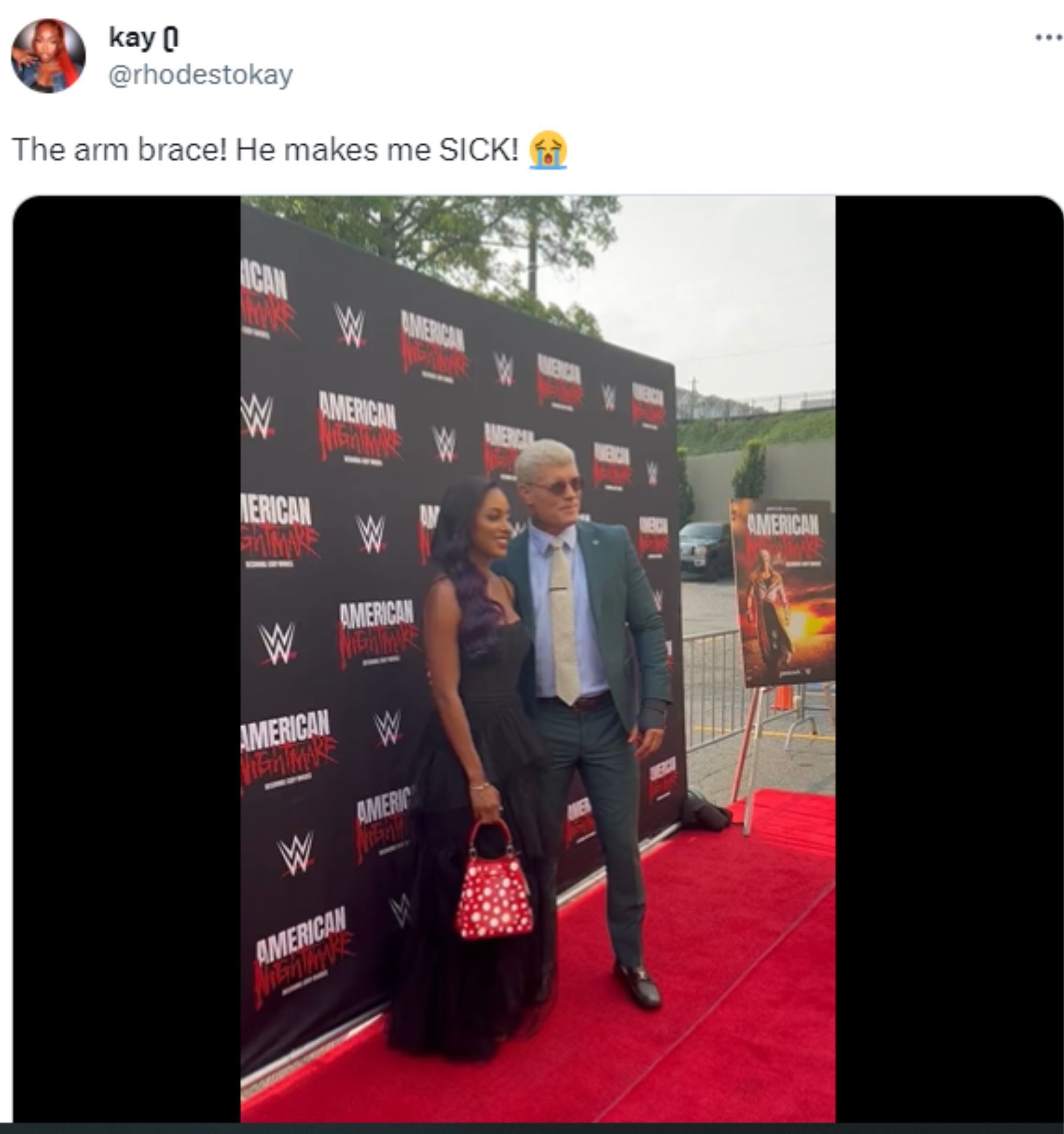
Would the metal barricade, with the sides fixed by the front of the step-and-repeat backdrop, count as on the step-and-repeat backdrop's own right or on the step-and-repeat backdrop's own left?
on the step-and-repeat backdrop's own left

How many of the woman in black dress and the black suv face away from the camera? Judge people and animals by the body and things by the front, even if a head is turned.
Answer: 0

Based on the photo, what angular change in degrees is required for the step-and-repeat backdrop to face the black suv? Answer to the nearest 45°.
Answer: approximately 90° to its left

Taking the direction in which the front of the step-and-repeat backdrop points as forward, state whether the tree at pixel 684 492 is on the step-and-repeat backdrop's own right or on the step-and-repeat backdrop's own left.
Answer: on the step-and-repeat backdrop's own left

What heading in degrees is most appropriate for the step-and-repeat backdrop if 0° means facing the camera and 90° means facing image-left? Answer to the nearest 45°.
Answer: approximately 315°

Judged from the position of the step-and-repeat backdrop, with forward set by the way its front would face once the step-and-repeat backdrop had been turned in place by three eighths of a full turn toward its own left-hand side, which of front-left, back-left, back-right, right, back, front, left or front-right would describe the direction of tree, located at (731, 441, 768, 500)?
front-right

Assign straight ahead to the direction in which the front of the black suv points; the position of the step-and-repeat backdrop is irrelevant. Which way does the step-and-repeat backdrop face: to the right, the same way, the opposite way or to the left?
to the left

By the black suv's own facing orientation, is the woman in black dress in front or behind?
in front

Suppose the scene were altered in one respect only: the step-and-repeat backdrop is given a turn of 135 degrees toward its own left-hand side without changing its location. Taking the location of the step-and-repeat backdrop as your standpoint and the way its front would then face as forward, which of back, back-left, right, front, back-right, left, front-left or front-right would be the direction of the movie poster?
front-right

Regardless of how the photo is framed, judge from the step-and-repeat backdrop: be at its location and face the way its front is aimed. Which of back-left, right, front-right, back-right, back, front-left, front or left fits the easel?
left

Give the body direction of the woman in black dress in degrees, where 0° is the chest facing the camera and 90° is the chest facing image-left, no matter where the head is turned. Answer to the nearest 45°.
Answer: approximately 315°

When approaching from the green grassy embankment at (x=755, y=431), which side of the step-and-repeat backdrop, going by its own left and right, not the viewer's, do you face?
left
